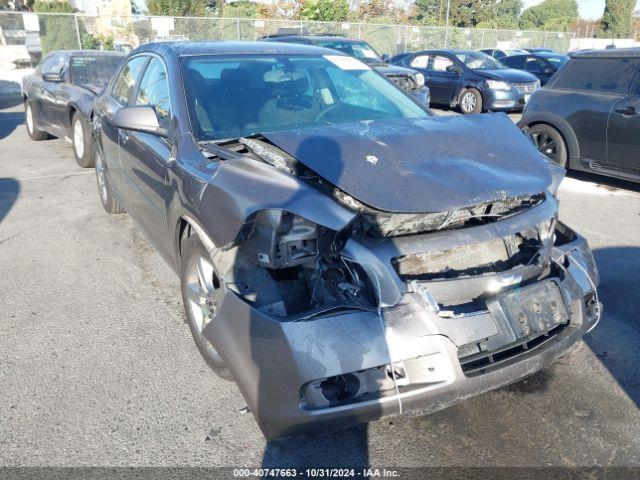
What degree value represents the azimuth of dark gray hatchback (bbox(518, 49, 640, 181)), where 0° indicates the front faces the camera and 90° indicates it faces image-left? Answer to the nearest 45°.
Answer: approximately 315°

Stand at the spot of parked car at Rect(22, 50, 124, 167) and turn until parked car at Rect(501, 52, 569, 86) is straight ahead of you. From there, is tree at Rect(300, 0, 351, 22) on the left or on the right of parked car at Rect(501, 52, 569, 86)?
left

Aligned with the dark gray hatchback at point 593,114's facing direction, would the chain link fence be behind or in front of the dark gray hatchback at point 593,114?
behind

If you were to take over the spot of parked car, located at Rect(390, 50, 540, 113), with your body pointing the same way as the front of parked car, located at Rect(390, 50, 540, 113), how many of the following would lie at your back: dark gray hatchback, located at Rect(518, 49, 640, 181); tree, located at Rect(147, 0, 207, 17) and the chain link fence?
2

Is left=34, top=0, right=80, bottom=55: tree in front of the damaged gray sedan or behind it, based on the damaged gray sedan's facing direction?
behind

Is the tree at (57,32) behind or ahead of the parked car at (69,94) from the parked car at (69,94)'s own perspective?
behind

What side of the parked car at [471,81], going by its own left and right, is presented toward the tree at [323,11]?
back

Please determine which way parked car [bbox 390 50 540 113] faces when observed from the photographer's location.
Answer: facing the viewer and to the right of the viewer

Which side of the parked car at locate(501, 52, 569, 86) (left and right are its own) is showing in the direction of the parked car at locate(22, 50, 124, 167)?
right

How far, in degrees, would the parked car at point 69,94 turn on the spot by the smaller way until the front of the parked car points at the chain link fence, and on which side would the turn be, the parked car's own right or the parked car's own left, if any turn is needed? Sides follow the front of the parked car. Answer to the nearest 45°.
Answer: approximately 135° to the parked car's own left
